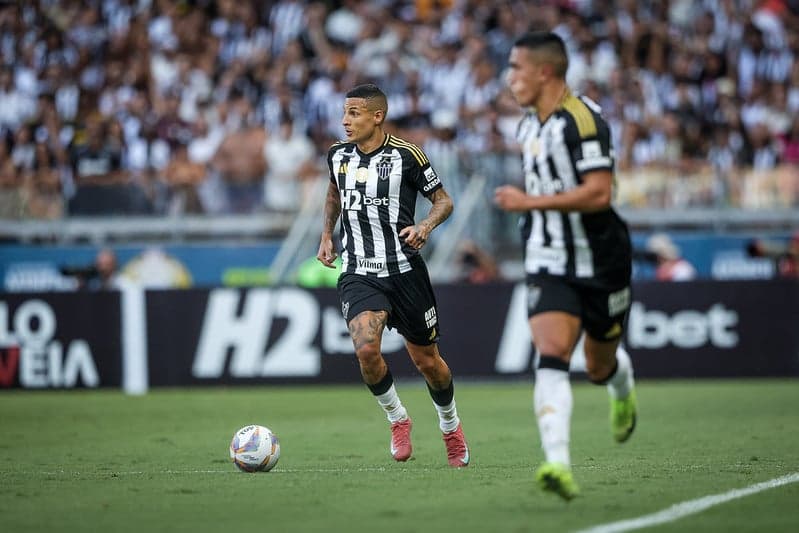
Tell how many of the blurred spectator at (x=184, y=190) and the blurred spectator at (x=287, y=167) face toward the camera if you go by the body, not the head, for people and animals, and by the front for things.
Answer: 2

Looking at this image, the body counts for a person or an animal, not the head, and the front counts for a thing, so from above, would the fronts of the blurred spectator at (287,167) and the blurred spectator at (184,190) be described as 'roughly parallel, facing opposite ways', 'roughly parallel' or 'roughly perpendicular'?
roughly parallel

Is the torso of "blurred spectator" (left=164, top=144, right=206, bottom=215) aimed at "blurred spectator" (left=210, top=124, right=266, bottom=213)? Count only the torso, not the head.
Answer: no

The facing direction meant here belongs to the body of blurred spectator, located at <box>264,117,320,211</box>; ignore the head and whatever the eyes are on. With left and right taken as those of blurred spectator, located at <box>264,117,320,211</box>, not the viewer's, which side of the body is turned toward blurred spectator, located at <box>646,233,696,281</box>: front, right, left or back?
left

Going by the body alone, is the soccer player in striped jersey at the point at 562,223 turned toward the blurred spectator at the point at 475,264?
no

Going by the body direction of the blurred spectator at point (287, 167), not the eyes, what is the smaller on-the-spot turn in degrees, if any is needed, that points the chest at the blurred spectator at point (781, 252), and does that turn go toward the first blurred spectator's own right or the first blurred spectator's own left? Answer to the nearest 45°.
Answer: approximately 90° to the first blurred spectator's own left

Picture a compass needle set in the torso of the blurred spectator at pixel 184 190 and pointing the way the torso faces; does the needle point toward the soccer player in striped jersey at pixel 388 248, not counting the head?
yes

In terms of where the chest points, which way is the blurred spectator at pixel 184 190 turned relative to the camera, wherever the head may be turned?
toward the camera

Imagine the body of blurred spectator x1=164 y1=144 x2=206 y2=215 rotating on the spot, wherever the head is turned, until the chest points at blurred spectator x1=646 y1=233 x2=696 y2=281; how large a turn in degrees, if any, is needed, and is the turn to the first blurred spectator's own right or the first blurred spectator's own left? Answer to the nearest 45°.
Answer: approximately 90° to the first blurred spectator's own left

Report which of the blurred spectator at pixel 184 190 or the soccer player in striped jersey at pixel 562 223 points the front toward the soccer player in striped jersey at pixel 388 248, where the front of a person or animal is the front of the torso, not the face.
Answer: the blurred spectator

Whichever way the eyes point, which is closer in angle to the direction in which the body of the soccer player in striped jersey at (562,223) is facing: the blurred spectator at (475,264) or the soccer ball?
the soccer ball

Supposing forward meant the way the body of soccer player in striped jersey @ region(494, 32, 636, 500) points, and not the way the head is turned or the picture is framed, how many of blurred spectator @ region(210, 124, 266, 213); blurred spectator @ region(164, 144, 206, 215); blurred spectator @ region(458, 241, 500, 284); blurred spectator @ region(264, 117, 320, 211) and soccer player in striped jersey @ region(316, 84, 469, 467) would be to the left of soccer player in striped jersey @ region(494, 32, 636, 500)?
0

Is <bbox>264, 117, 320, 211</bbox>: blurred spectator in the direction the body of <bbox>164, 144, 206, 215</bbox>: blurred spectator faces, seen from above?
no

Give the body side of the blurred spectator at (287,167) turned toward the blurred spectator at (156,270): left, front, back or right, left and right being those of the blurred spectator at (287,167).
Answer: front

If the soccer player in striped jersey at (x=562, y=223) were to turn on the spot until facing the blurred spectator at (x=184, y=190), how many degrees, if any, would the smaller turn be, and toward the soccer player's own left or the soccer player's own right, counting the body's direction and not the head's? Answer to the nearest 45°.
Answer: approximately 90° to the soccer player's own right

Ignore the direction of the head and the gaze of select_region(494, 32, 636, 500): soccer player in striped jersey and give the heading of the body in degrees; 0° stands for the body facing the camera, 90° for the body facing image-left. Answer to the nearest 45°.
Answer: approximately 45°
